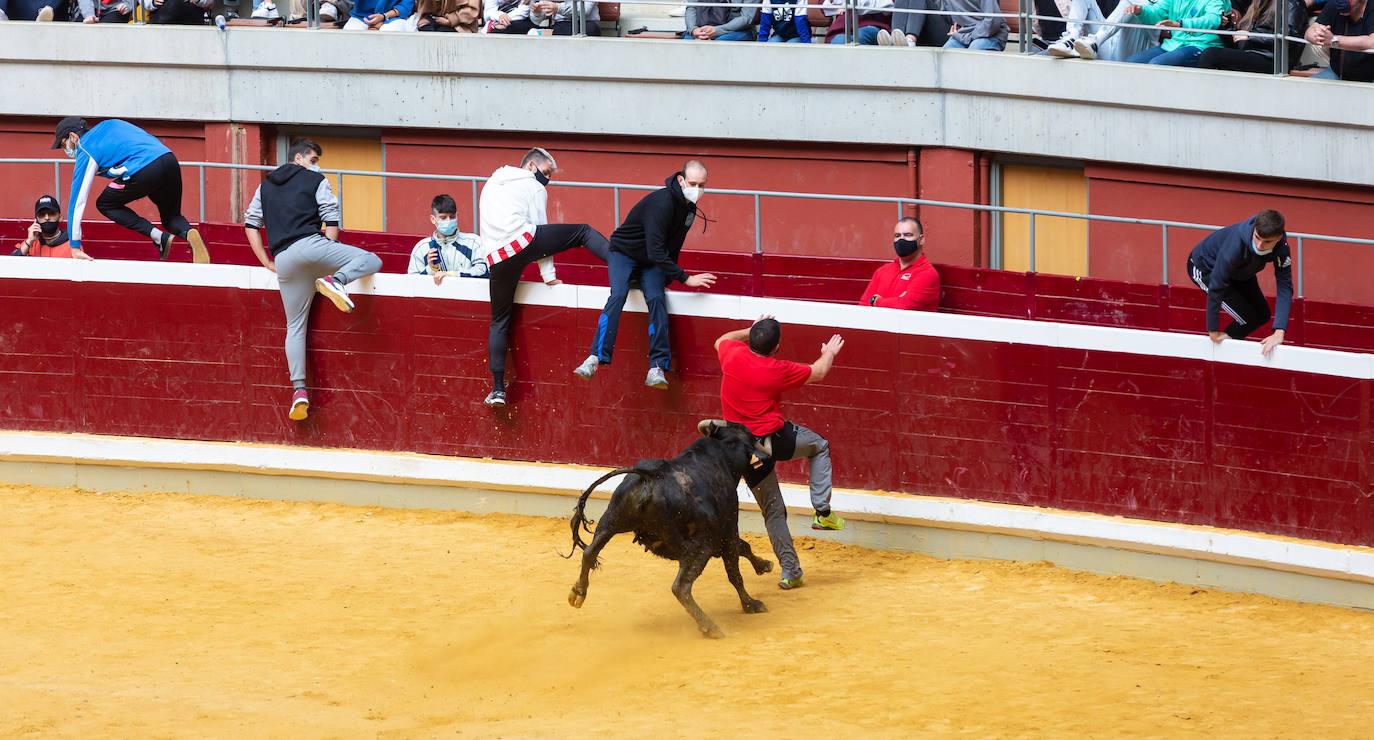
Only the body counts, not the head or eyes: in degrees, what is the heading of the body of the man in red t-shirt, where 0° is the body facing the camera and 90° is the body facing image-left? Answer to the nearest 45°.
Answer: approximately 225°

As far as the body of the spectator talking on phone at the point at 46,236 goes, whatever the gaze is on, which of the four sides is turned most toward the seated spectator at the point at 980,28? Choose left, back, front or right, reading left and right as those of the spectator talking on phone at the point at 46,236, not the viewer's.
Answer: left

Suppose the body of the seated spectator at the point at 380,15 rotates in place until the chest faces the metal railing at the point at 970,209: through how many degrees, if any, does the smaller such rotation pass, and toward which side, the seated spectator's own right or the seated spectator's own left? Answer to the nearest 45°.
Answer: approximately 45° to the seated spectator's own left

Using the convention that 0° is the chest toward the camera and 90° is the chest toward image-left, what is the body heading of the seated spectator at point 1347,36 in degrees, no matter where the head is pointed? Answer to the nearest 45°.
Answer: approximately 45°

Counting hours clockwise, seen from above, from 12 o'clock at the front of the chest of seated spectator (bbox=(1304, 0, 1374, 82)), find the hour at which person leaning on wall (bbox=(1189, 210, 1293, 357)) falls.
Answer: The person leaning on wall is roughly at 11 o'clock from the seated spectator.

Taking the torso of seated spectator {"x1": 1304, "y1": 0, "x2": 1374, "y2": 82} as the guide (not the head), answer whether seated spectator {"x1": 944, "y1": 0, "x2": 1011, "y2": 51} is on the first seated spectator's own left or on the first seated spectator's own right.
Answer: on the first seated spectator's own right

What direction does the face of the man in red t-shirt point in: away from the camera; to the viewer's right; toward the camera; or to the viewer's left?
away from the camera

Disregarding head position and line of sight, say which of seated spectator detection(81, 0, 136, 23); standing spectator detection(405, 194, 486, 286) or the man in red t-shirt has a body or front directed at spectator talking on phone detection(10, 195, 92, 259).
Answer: seated spectator detection(81, 0, 136, 23)
